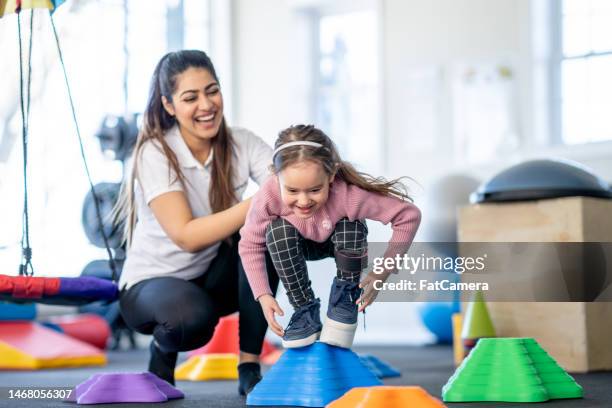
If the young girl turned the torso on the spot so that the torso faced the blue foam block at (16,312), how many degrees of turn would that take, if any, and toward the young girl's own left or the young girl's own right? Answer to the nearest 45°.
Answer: approximately 135° to the young girl's own right

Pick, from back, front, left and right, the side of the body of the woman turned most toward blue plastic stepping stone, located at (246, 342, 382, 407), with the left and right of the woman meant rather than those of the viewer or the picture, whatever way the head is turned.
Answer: front

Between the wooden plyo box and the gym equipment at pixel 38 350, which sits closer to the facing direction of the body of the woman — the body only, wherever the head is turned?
the wooden plyo box

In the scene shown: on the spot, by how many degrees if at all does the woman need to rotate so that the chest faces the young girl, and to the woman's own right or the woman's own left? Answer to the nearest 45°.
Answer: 0° — they already face them

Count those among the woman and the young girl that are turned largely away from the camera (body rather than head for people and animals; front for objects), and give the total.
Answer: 0

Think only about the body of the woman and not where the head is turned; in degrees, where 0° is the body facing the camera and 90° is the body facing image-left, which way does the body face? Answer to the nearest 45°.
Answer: approximately 315°

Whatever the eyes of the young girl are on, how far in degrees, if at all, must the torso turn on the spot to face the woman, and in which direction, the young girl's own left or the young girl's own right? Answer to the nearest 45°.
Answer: approximately 135° to the young girl's own right

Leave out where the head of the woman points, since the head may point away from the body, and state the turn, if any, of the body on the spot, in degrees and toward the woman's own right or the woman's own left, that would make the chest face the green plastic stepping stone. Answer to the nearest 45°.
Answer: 0° — they already face it

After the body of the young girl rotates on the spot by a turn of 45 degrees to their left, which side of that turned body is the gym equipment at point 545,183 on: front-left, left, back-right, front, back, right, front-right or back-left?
left

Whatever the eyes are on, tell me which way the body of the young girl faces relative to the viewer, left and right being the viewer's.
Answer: facing the viewer
